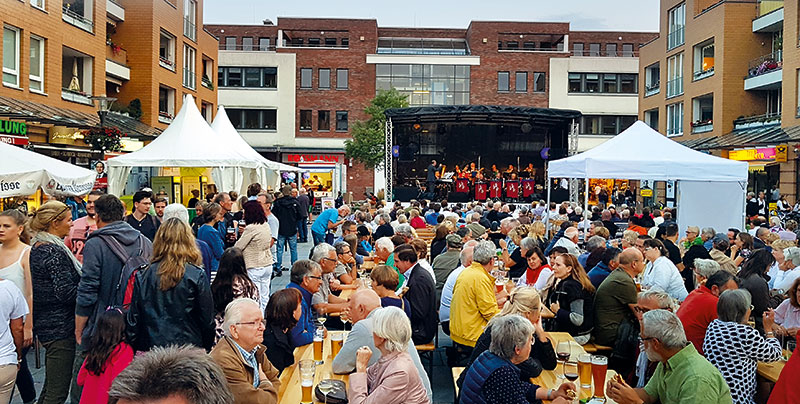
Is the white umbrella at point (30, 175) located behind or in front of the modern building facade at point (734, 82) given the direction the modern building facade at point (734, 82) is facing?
in front

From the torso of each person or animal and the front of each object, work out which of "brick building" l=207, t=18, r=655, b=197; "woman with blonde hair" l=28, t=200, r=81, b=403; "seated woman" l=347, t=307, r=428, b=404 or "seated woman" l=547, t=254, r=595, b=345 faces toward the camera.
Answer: the brick building

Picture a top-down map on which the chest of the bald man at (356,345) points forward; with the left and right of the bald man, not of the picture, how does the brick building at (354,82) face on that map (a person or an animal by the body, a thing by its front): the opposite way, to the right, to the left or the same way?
to the left

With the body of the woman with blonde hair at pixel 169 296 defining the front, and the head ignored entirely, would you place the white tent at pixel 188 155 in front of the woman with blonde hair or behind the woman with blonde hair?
in front

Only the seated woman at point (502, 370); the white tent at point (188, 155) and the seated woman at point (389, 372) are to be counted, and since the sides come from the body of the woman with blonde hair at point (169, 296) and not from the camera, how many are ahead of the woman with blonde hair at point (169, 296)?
1

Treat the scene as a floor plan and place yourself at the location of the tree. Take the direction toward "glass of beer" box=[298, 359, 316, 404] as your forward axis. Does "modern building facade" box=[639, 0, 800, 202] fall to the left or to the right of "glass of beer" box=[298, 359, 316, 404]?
left

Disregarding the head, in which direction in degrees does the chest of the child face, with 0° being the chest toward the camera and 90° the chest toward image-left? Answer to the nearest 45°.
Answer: approximately 225°

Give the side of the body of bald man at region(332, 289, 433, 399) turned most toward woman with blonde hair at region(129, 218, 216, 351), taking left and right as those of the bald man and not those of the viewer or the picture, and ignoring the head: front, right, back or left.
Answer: front

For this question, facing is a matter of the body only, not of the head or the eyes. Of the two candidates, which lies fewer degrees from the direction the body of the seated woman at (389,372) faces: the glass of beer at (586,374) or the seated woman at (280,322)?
the seated woman

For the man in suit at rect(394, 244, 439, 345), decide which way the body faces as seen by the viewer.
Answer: to the viewer's left

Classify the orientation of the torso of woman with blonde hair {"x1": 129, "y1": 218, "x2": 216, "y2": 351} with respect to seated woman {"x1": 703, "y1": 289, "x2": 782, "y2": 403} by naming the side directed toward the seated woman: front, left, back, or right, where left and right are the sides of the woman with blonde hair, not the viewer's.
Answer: right

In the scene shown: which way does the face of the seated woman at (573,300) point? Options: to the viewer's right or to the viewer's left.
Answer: to the viewer's left

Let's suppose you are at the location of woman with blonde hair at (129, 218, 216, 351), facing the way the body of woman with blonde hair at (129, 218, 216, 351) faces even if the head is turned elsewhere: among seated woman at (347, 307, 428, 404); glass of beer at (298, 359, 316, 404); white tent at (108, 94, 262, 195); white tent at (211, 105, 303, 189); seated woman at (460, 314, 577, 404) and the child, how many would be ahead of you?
2

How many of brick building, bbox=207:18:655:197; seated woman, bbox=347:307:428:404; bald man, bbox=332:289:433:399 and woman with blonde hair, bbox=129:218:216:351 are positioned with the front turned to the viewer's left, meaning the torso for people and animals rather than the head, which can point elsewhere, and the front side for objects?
2

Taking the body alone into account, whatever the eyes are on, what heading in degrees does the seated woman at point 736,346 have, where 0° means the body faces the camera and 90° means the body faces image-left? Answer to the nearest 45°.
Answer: approximately 225°
